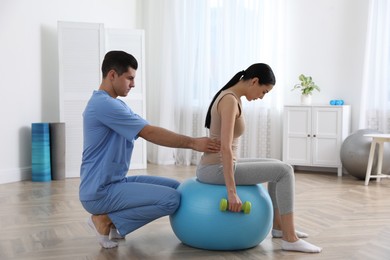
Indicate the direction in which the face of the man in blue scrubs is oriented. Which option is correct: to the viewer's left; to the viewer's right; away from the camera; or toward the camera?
to the viewer's right

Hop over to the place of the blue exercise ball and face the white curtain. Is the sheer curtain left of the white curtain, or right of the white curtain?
right

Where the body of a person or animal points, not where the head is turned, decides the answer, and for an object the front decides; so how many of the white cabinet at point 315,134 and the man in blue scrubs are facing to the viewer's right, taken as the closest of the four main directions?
1

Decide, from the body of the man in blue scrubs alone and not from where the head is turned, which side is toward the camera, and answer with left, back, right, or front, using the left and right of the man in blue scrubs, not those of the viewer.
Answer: right

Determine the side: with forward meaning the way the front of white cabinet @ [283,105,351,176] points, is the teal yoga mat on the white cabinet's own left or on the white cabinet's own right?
on the white cabinet's own right

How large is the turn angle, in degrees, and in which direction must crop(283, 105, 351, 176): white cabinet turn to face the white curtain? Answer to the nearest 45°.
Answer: approximately 90° to its right

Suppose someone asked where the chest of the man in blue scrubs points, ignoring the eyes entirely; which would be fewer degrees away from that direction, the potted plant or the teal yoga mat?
the potted plant

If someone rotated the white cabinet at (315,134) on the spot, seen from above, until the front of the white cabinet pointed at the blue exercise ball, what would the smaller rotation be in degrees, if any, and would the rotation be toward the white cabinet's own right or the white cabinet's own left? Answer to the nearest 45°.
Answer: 0° — it already faces it

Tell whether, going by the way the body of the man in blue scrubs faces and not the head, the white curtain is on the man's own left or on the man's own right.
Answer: on the man's own left

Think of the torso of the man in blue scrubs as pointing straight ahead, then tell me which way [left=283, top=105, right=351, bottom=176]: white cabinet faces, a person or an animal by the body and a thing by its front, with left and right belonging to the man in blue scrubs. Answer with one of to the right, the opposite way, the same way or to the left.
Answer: to the right

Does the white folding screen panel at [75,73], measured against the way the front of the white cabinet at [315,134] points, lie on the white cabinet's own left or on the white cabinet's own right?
on the white cabinet's own right

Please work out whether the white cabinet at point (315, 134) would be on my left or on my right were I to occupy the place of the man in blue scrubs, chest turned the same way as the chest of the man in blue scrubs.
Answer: on my left
